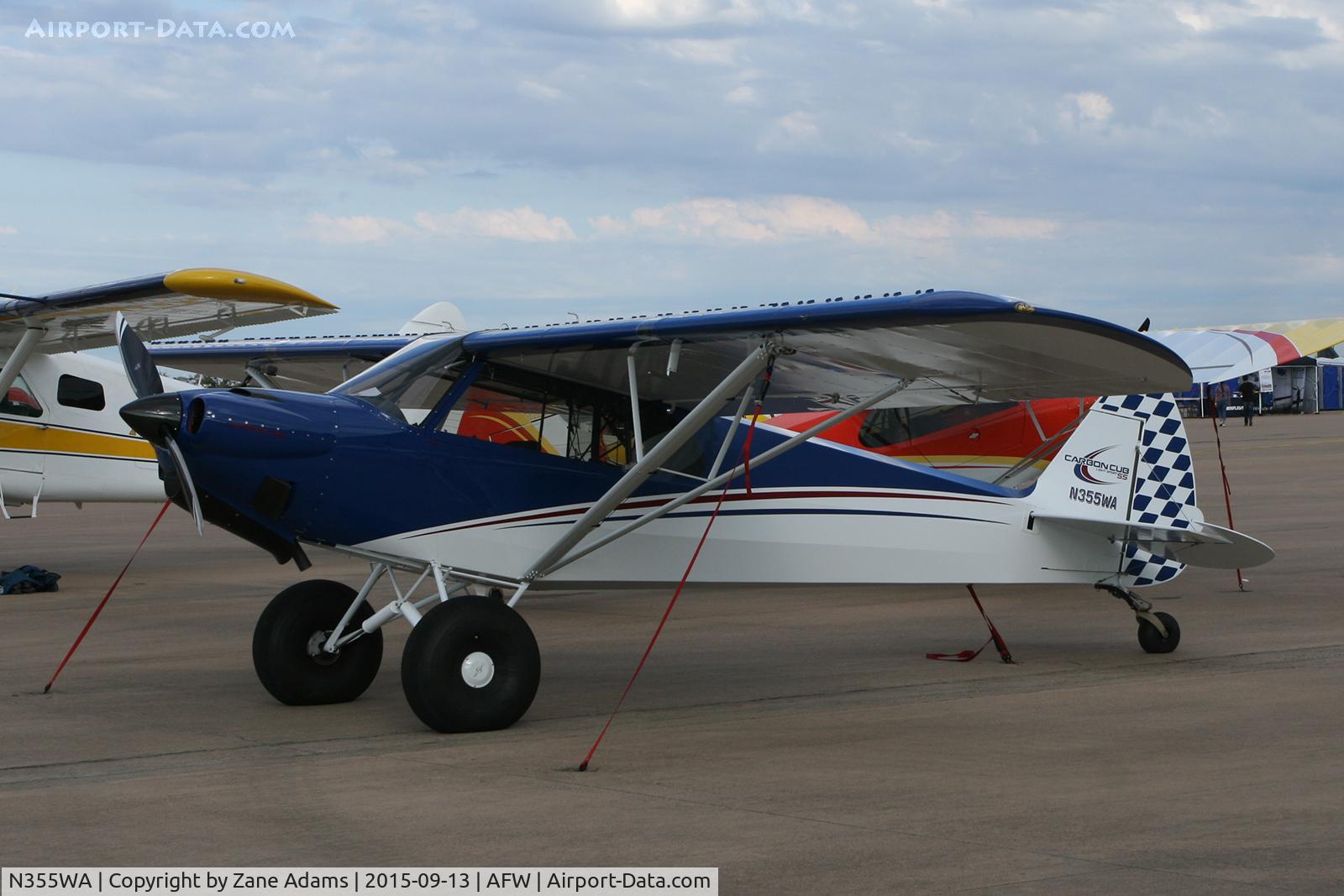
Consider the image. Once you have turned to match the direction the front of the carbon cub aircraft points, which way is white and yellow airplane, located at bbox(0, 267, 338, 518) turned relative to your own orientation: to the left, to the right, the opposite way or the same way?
the same way

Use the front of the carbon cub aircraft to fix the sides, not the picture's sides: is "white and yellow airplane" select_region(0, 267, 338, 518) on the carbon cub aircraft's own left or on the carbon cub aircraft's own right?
on the carbon cub aircraft's own right

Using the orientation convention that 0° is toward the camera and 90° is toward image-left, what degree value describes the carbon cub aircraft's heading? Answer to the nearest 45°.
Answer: approximately 45°

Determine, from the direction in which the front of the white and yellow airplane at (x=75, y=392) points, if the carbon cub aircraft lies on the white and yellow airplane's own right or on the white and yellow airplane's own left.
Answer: on the white and yellow airplane's own left

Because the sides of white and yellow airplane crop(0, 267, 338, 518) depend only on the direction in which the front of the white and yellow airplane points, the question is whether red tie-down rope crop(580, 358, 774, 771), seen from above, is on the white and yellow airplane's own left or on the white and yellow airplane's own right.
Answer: on the white and yellow airplane's own left

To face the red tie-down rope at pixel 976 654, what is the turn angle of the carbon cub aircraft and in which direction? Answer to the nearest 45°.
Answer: approximately 180°

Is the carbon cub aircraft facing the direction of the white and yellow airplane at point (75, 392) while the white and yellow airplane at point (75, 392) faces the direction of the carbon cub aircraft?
no

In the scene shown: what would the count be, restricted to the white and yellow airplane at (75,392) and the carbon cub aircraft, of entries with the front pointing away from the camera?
0
